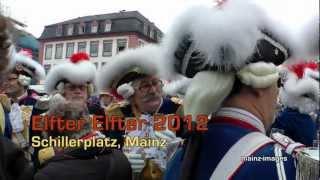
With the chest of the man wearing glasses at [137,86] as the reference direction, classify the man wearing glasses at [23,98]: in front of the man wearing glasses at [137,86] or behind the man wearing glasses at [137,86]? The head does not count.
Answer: behind

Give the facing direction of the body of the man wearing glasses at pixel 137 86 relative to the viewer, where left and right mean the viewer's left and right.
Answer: facing the viewer and to the right of the viewer

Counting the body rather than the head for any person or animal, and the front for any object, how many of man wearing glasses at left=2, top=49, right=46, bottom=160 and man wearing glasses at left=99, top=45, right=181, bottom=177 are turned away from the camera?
0

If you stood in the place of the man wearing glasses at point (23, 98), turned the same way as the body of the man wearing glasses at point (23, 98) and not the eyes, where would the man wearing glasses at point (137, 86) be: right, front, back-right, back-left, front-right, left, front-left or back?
left
